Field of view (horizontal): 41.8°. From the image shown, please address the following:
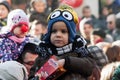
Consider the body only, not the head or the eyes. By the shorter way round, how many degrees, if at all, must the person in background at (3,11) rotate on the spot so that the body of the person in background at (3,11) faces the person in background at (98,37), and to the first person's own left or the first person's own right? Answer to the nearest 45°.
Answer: approximately 135° to the first person's own left

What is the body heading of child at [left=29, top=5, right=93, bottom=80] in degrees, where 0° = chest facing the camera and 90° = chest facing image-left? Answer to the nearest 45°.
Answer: approximately 0°

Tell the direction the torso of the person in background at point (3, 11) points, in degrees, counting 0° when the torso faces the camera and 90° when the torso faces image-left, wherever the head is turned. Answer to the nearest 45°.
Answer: approximately 45°

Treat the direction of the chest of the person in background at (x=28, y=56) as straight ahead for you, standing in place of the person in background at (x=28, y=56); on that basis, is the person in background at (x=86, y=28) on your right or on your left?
on your left

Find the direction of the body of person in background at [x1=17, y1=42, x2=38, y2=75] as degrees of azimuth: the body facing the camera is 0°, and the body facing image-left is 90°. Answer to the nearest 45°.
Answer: approximately 315°

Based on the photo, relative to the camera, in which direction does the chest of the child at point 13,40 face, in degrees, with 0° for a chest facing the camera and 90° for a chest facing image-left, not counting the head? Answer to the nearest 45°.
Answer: approximately 315°
